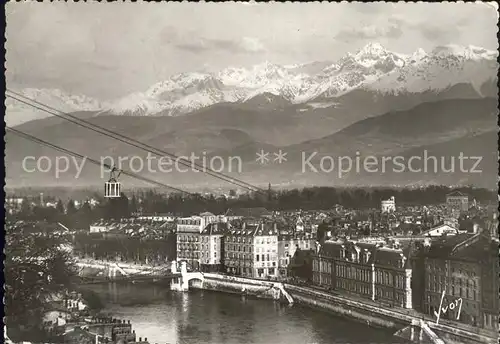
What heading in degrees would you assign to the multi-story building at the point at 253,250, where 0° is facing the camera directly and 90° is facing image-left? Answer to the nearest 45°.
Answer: approximately 45°

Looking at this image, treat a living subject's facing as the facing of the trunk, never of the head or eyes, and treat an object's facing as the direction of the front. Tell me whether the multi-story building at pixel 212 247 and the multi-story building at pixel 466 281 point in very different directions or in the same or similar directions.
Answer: same or similar directions

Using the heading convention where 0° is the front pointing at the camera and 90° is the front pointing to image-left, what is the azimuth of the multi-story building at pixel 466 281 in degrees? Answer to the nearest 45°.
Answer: approximately 45°

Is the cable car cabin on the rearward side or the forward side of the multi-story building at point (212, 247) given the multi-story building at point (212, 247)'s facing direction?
on the forward side

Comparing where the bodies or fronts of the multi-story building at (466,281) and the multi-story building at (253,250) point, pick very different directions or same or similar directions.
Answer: same or similar directions

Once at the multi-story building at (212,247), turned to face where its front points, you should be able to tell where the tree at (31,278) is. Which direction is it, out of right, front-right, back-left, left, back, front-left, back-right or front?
front-right

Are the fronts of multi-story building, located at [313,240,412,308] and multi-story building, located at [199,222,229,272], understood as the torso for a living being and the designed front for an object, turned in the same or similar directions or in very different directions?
same or similar directions

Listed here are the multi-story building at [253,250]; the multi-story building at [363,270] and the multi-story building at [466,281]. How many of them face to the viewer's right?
0

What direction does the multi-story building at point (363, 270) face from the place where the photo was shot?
facing the viewer and to the left of the viewer

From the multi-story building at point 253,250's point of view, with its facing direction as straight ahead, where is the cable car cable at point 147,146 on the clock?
The cable car cable is roughly at 1 o'clock from the multi-story building.

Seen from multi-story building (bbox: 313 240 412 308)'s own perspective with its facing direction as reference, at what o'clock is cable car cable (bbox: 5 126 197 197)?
The cable car cable is roughly at 1 o'clock from the multi-story building.

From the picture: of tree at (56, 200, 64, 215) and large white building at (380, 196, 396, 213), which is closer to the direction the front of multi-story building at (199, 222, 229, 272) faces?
the tree

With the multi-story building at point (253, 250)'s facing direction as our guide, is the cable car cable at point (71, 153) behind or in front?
in front

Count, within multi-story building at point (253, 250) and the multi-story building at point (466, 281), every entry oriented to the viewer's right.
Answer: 0
